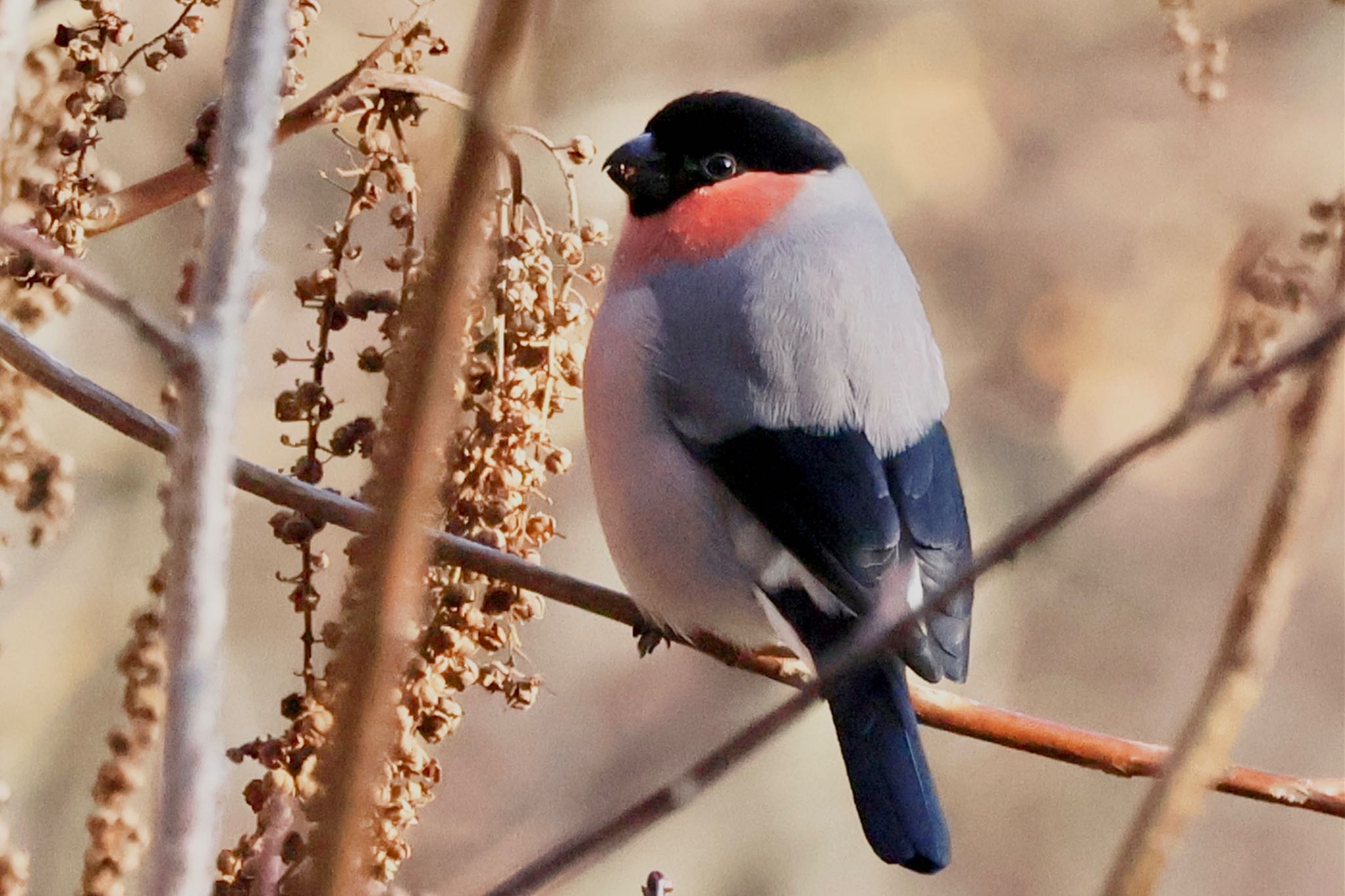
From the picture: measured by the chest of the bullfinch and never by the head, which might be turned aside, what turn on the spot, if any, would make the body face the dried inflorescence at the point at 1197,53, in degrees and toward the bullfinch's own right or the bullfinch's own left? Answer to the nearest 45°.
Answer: approximately 45° to the bullfinch's own right

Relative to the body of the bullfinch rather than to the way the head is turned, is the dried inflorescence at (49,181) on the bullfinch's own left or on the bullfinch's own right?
on the bullfinch's own left

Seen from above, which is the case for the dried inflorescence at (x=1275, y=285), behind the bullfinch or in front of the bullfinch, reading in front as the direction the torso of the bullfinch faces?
behind

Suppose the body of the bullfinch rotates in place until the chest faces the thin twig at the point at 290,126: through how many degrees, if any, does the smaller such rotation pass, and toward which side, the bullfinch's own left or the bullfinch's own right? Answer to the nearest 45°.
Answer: approximately 90° to the bullfinch's own left

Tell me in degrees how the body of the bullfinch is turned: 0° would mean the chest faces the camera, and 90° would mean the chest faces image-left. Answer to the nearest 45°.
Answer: approximately 135°
